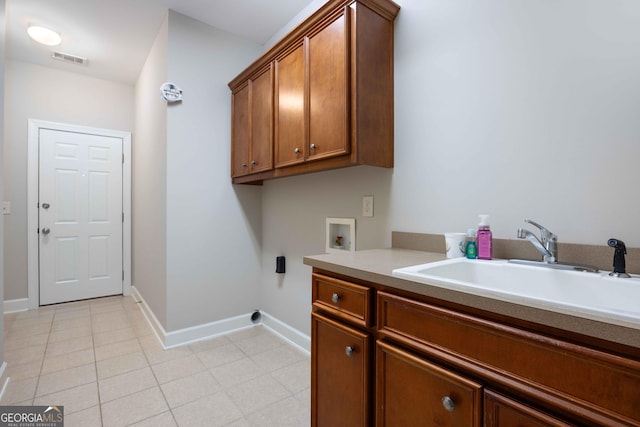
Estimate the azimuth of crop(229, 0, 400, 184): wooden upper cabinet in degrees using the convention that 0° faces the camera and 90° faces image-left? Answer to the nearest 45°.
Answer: approximately 45°

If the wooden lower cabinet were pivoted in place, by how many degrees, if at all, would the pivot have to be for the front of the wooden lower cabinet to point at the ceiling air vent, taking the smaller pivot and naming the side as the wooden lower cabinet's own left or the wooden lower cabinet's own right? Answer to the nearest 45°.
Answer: approximately 45° to the wooden lower cabinet's own right

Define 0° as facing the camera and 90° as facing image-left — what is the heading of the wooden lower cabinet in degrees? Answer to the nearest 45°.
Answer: approximately 45°

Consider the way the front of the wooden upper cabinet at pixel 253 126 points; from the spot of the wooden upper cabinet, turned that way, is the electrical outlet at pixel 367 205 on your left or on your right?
on your left

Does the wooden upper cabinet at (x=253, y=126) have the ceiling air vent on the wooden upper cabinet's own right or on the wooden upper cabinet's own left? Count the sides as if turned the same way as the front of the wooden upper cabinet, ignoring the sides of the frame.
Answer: on the wooden upper cabinet's own right

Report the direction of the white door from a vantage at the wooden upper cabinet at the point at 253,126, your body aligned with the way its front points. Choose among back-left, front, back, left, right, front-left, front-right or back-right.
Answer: right

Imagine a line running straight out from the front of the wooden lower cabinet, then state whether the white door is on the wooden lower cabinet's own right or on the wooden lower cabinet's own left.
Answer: on the wooden lower cabinet's own right

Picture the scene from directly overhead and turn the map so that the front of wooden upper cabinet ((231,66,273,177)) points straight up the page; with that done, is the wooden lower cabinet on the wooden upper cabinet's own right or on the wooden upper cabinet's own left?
on the wooden upper cabinet's own left

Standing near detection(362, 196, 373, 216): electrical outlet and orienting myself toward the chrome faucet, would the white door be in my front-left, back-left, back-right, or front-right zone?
back-right
